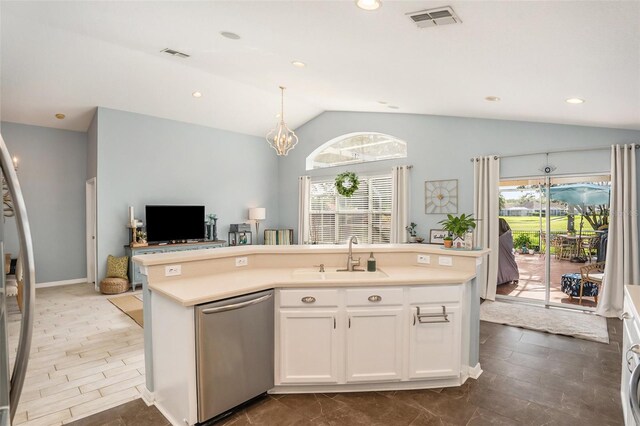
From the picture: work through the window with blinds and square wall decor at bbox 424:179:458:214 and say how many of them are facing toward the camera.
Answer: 2

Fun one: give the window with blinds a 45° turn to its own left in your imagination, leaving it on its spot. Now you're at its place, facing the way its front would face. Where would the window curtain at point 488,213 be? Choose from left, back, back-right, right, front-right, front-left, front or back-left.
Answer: front

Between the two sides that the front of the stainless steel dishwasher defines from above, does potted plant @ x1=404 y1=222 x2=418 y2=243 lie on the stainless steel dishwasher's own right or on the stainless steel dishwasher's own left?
on the stainless steel dishwasher's own left

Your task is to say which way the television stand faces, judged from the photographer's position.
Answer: facing the viewer and to the right of the viewer

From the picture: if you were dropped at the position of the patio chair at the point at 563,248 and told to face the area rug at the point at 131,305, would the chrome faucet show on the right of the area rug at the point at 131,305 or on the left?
left

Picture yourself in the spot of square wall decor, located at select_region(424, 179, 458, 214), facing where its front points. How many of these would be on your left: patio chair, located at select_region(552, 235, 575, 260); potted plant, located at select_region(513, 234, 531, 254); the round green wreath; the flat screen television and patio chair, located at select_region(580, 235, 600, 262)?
3

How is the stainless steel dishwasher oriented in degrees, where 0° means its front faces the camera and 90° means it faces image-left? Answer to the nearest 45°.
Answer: approximately 315°

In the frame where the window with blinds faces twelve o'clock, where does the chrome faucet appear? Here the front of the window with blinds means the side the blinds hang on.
The chrome faucet is roughly at 12 o'clock from the window with blinds.

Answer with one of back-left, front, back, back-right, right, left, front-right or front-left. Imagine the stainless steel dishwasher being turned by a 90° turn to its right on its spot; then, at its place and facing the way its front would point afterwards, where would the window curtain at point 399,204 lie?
back

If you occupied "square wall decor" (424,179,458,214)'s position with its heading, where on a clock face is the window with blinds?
The window with blinds is roughly at 4 o'clock from the square wall decor.

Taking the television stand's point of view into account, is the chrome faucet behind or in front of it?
in front

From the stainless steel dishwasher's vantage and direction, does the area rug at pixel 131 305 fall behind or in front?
behind

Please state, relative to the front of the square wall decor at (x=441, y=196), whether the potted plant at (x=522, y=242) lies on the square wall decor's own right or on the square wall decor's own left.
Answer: on the square wall decor's own left

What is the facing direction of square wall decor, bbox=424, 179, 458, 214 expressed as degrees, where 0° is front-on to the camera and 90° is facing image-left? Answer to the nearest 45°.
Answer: approximately 0°
